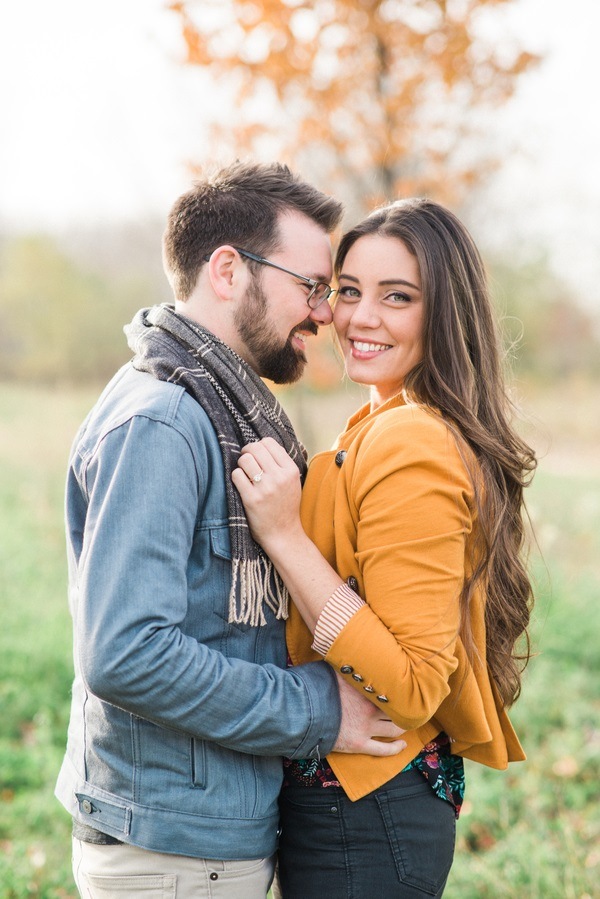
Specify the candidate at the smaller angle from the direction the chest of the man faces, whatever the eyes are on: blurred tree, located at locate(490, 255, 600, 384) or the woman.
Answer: the woman

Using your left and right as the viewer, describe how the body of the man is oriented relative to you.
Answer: facing to the right of the viewer

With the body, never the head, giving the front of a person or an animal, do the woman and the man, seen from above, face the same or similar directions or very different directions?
very different directions

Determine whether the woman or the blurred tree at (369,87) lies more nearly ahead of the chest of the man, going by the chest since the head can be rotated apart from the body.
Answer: the woman

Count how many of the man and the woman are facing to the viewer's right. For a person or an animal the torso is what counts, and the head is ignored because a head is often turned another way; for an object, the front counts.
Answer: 1

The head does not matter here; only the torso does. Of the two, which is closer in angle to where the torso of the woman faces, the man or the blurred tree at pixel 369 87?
the man

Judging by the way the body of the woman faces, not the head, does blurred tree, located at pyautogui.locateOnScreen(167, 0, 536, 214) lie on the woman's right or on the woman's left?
on the woman's right

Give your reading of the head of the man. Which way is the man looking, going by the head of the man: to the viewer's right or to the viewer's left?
to the viewer's right

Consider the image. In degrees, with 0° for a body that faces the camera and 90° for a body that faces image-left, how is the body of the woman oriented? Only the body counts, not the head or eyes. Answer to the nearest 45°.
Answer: approximately 90°

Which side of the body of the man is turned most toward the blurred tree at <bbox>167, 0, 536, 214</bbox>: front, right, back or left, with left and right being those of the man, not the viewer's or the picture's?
left
